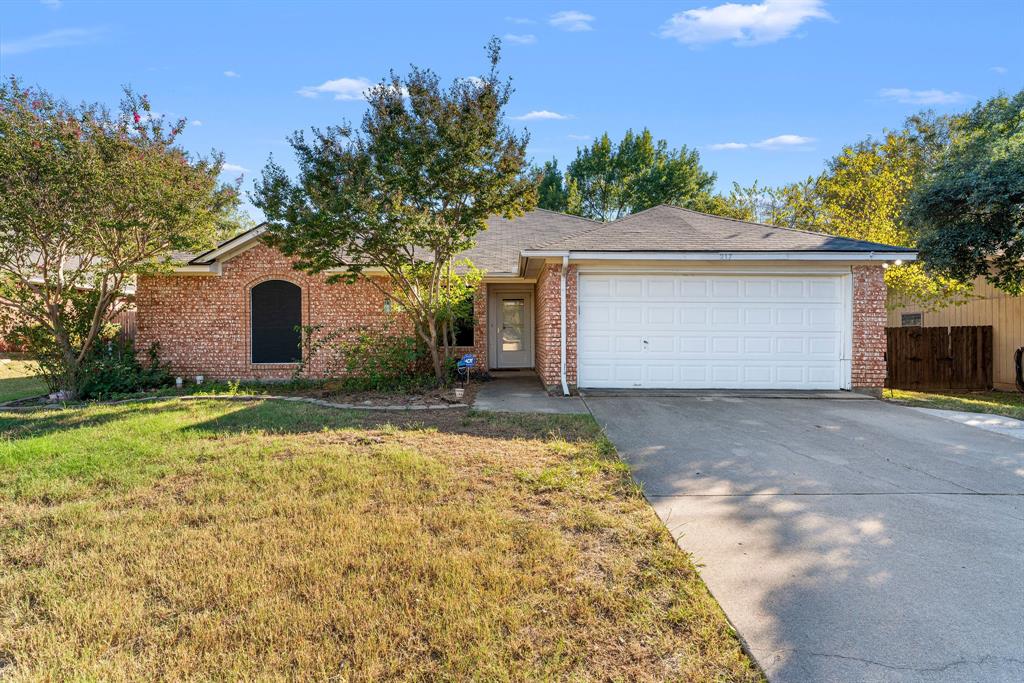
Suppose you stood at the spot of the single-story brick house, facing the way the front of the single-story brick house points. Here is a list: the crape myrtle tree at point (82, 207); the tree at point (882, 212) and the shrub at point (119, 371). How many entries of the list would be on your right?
2

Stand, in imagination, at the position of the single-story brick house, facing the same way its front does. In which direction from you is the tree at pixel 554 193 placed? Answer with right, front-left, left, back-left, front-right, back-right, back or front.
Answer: back

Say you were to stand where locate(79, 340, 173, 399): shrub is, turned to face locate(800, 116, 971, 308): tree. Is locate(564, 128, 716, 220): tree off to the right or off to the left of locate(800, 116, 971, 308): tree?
left

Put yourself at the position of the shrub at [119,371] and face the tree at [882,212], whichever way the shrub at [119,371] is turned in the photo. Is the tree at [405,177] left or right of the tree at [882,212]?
right

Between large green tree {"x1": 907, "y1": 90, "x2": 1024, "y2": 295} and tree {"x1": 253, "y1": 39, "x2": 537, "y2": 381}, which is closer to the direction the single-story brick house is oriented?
the tree

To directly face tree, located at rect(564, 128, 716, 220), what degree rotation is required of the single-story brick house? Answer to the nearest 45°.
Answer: approximately 180°

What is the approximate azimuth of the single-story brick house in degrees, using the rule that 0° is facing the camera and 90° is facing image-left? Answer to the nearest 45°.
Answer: approximately 0°

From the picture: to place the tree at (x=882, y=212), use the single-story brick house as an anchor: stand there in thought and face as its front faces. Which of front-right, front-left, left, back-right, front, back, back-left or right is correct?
back-left

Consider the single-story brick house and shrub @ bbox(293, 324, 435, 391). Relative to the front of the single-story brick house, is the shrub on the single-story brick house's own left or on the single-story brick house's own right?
on the single-story brick house's own right

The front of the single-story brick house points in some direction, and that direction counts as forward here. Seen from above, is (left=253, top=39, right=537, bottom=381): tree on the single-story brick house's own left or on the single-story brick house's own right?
on the single-story brick house's own right
